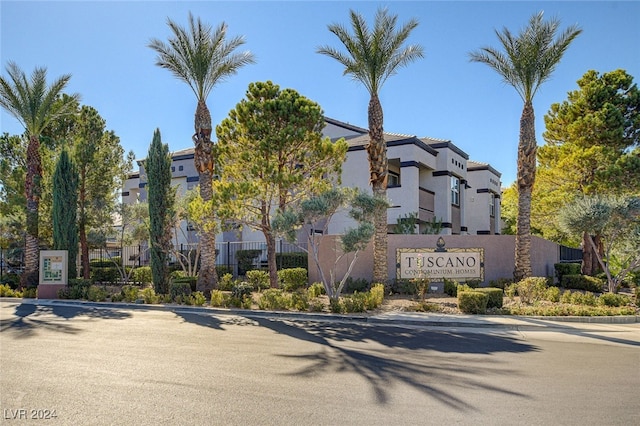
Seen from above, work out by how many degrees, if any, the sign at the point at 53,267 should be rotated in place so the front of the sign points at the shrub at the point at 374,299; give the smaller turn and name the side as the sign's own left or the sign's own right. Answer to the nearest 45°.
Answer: approximately 45° to the sign's own left

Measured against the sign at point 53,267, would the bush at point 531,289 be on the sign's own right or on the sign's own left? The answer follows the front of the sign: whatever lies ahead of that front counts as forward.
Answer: on the sign's own left

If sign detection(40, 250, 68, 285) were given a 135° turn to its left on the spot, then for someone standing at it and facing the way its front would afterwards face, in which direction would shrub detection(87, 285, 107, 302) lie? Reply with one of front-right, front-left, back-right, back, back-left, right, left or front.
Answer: right

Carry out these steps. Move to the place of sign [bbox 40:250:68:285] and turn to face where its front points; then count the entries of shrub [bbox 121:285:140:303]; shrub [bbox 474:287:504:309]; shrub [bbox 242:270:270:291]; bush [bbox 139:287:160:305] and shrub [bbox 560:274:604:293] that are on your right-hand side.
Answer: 0

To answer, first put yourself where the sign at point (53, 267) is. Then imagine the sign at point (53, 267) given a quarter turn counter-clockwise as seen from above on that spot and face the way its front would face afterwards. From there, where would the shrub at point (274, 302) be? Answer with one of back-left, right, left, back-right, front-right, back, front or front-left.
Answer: front-right

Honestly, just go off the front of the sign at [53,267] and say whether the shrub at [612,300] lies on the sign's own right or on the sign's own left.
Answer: on the sign's own left

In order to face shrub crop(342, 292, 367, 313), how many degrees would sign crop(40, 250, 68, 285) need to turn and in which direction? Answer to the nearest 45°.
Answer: approximately 45° to its left

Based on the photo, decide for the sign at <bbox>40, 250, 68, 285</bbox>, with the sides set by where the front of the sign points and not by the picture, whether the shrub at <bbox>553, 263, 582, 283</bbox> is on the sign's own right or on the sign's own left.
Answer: on the sign's own left

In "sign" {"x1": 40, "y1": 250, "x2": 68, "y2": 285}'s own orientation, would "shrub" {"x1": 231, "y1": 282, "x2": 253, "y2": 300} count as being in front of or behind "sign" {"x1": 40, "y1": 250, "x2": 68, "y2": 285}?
in front

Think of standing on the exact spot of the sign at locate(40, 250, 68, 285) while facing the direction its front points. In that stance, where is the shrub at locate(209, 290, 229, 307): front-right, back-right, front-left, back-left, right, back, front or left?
front-left

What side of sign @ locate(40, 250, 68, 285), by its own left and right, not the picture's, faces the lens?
front

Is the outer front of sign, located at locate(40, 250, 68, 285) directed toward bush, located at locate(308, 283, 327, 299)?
no

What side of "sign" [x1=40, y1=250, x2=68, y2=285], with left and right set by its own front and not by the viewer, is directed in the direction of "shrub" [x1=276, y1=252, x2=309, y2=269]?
left

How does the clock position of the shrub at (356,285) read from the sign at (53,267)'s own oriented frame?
The shrub is roughly at 10 o'clock from the sign.

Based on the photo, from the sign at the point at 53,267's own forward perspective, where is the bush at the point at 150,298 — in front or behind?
in front
